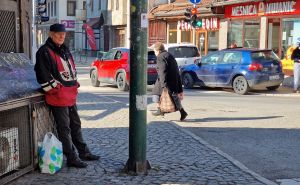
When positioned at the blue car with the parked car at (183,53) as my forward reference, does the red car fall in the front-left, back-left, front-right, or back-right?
front-left

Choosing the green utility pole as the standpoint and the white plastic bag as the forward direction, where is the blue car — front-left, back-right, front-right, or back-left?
back-right

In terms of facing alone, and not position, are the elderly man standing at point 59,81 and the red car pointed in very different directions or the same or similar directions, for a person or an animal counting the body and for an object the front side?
very different directions

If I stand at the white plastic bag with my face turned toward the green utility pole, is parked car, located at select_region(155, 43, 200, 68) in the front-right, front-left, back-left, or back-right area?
front-left

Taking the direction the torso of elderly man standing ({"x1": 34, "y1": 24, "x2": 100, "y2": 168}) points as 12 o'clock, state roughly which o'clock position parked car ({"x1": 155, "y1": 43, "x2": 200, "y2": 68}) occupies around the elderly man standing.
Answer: The parked car is roughly at 8 o'clock from the elderly man standing.

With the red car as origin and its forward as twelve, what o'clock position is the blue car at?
The blue car is roughly at 5 o'clock from the red car.

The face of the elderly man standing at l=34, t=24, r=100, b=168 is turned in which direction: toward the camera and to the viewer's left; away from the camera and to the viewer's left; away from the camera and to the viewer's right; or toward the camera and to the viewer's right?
toward the camera and to the viewer's right

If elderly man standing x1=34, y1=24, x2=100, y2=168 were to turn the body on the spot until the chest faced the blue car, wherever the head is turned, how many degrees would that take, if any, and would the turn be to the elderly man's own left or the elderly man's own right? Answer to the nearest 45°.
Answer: approximately 90° to the elderly man's own left

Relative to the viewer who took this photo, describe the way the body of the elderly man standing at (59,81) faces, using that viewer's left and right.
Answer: facing the viewer and to the right of the viewer

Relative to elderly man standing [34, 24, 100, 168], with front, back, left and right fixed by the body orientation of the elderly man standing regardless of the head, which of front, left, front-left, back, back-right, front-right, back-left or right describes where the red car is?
back-left

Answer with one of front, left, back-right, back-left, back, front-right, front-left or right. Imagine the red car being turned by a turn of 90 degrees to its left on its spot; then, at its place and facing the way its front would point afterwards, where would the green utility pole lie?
front-left
